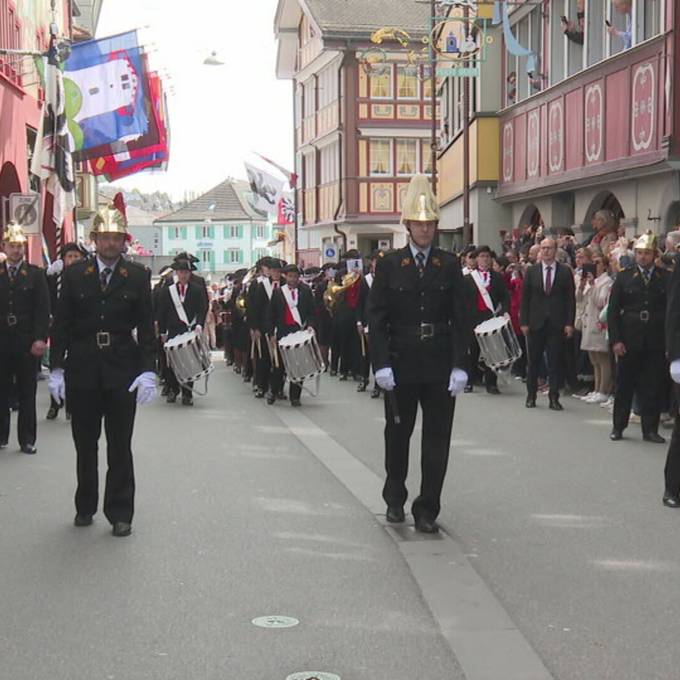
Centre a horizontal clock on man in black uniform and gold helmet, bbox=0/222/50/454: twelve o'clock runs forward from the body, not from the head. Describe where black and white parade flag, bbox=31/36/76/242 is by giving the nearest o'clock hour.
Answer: The black and white parade flag is roughly at 6 o'clock from the man in black uniform and gold helmet.

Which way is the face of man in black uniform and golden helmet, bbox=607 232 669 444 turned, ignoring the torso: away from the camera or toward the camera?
toward the camera

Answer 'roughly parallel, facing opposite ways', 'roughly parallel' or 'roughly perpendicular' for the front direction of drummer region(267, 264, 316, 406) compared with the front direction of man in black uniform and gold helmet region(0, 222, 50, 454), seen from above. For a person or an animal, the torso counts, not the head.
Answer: roughly parallel

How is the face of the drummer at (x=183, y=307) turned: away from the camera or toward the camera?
toward the camera

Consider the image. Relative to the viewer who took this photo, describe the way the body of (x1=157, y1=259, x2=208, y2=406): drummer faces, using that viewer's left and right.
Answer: facing the viewer

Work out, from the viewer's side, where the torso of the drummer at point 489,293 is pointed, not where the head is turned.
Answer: toward the camera

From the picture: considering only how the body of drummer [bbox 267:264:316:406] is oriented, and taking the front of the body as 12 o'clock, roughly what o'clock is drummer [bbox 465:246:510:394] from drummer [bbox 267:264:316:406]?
drummer [bbox 465:246:510:394] is roughly at 9 o'clock from drummer [bbox 267:264:316:406].

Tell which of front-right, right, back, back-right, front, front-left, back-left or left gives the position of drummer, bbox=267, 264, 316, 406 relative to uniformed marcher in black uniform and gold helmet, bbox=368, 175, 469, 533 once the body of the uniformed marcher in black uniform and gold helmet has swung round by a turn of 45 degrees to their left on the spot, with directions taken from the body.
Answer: back-left

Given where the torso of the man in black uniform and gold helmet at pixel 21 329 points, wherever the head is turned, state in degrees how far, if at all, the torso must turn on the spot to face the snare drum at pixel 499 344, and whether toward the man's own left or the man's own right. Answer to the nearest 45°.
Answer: approximately 135° to the man's own left

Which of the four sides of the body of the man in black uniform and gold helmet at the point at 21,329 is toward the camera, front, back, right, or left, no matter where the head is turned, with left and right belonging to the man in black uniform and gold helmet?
front

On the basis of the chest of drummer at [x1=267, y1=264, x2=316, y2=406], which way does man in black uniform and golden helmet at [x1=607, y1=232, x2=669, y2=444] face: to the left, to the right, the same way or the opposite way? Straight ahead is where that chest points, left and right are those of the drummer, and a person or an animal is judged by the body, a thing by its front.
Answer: the same way

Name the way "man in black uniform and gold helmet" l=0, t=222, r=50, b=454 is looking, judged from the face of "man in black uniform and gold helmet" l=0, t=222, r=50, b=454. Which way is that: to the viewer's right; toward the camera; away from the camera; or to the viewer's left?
toward the camera

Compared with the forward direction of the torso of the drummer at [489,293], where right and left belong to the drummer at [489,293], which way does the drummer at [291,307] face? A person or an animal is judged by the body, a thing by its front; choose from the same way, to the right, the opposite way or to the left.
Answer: the same way

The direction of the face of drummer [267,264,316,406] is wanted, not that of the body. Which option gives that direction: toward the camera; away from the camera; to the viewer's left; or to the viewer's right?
toward the camera

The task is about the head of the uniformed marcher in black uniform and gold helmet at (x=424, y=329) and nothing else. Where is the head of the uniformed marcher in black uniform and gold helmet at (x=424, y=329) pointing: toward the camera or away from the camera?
toward the camera

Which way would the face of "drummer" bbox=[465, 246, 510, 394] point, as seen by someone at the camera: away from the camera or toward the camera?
toward the camera

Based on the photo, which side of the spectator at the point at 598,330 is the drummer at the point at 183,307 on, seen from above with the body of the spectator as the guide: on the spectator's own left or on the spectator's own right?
on the spectator's own right

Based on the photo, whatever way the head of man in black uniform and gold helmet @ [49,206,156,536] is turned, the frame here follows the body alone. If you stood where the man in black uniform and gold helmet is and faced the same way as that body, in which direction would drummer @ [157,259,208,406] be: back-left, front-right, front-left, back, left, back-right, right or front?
back

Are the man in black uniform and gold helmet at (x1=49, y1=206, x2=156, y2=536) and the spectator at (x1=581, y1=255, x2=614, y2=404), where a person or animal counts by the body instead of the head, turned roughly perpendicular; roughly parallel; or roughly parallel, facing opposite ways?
roughly perpendicular

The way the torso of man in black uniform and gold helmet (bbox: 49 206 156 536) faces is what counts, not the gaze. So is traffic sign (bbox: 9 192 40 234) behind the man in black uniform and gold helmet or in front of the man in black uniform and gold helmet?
behind
